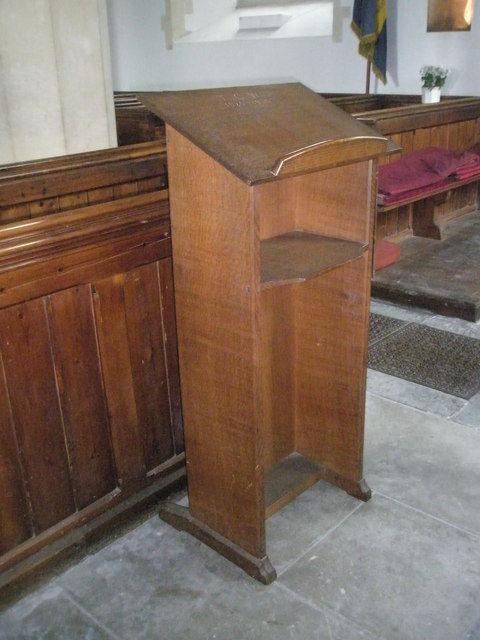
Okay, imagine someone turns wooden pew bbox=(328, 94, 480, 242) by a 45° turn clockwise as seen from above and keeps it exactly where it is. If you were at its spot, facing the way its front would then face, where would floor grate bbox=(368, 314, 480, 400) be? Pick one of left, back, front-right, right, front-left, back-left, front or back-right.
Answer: front

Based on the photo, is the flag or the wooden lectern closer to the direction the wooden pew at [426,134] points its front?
the wooden lectern

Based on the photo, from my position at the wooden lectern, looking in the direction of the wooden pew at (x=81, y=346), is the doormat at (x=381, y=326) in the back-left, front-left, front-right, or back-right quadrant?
back-right

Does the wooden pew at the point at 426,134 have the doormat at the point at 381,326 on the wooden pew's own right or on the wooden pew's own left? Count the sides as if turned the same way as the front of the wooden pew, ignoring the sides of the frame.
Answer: on the wooden pew's own right

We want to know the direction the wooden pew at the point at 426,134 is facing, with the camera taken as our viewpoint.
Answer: facing the viewer and to the right of the viewer

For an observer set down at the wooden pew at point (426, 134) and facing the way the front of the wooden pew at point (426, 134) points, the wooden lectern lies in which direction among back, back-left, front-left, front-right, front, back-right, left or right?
front-right

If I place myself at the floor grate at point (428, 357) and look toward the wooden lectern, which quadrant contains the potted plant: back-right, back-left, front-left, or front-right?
back-right

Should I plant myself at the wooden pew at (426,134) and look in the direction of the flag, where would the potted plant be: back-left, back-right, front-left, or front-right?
front-right

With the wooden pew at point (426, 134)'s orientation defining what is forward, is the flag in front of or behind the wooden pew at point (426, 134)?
behind

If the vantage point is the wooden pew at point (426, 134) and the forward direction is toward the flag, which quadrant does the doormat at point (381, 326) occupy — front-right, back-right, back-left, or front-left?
back-left

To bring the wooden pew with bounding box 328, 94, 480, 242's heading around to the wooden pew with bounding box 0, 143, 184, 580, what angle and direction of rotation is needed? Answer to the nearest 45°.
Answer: approximately 45° to its right
